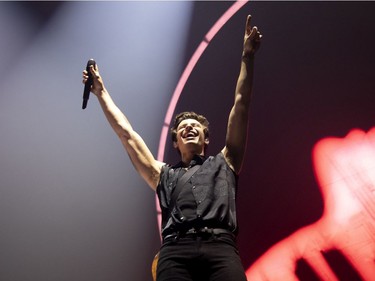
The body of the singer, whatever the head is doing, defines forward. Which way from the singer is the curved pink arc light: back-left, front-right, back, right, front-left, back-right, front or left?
back

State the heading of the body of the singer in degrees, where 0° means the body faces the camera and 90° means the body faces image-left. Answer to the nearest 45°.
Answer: approximately 0°
